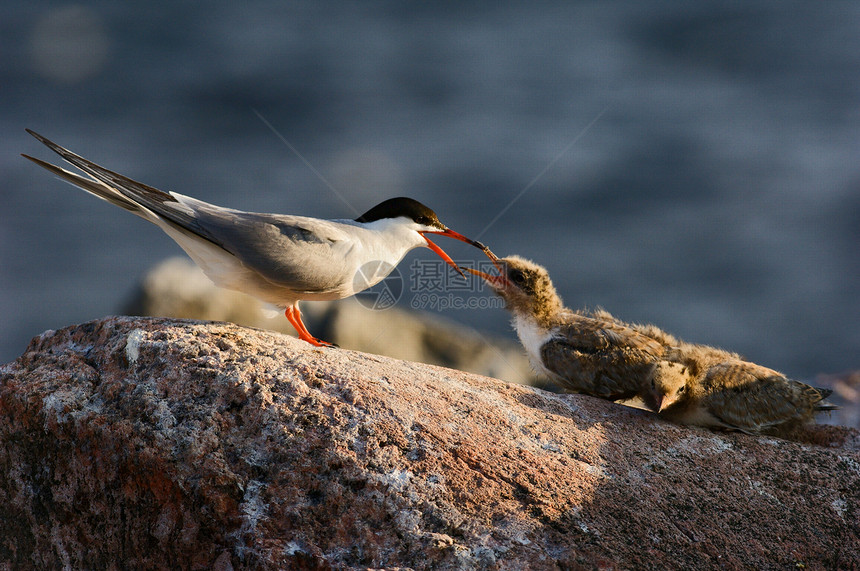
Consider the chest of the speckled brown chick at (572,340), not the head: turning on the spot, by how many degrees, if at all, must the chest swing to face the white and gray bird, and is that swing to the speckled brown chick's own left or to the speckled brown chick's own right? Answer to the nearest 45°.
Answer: approximately 45° to the speckled brown chick's own left

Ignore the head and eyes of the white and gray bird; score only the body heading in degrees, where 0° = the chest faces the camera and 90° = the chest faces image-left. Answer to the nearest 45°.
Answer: approximately 270°

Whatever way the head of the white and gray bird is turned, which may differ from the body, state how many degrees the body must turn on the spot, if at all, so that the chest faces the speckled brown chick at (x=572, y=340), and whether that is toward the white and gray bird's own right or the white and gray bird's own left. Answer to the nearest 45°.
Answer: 0° — it already faces it

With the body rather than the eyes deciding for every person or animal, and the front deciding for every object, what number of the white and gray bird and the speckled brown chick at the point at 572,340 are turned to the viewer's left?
1

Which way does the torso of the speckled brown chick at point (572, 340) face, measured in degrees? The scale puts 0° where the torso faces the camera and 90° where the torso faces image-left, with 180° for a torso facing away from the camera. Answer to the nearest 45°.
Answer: approximately 90°

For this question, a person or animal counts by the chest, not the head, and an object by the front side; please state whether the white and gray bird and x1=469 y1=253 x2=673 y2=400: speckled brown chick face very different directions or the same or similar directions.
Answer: very different directions
